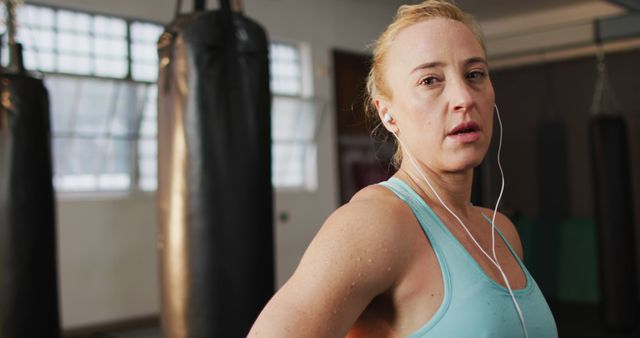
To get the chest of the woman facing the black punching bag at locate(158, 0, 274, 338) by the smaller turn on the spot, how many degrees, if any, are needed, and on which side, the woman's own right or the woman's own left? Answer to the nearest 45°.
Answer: approximately 180°

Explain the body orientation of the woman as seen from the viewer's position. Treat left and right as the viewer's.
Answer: facing the viewer and to the right of the viewer

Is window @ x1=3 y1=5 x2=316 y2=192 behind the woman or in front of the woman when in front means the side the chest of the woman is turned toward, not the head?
behind

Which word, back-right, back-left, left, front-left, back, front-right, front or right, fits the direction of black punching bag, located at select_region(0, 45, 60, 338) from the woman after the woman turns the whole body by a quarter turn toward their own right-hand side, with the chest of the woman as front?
right

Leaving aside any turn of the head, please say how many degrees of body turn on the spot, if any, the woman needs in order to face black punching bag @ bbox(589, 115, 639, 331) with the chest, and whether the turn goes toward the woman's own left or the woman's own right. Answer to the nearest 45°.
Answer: approximately 135° to the woman's own left
